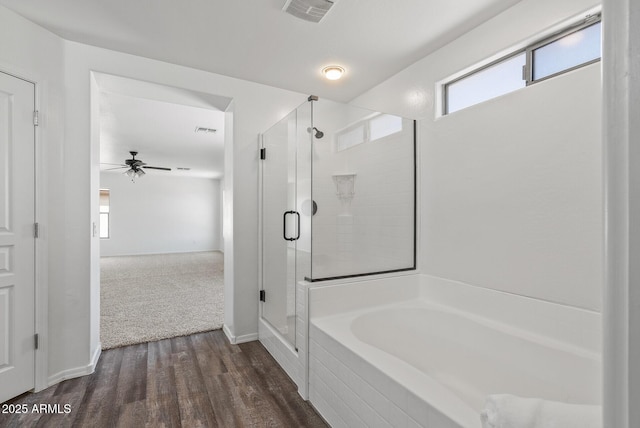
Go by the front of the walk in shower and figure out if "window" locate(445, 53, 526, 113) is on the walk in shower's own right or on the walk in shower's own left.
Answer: on the walk in shower's own left

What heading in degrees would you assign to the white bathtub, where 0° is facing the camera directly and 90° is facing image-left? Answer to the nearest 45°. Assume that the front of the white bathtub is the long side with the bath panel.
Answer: approximately 45°

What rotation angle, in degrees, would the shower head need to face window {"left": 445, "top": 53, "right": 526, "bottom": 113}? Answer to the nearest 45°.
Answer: approximately 45° to its left

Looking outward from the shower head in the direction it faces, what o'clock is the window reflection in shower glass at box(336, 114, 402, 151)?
The window reflection in shower glass is roughly at 10 o'clock from the shower head.

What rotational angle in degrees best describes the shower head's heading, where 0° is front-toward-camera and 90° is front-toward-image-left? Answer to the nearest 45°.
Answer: approximately 315°

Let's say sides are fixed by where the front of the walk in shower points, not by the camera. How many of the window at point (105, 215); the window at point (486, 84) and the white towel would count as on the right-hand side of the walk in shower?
1

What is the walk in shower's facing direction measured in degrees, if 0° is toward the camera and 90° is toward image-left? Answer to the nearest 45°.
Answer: approximately 45°
